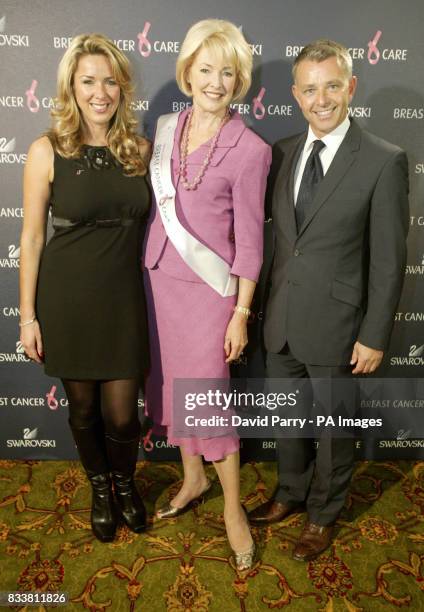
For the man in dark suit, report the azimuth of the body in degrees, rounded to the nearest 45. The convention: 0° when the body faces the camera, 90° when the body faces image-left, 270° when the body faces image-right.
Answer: approximately 45°
